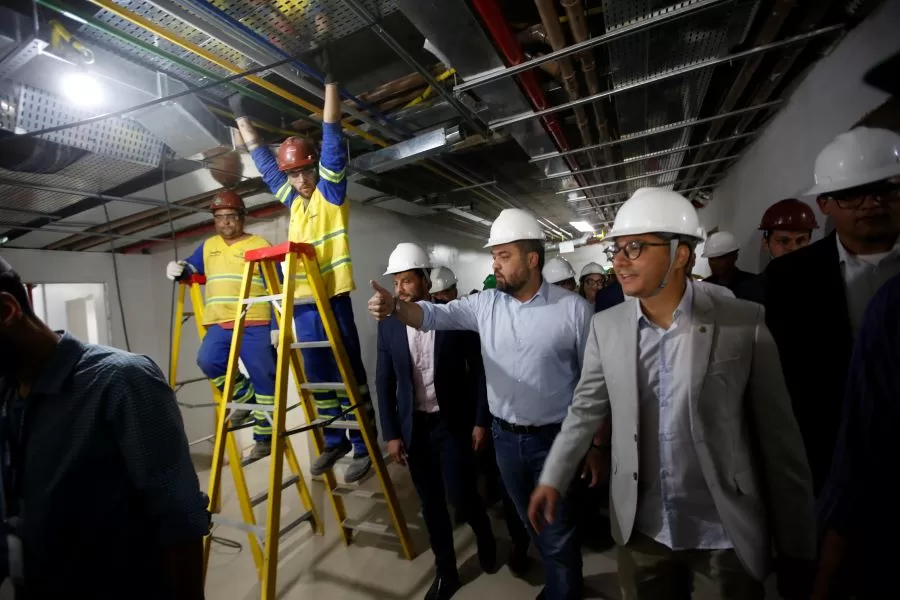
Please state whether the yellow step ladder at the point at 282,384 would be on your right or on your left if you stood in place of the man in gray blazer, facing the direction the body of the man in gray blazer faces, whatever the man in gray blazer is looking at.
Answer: on your right

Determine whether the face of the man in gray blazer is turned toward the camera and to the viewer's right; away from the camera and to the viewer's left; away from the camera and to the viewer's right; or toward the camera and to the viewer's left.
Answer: toward the camera and to the viewer's left

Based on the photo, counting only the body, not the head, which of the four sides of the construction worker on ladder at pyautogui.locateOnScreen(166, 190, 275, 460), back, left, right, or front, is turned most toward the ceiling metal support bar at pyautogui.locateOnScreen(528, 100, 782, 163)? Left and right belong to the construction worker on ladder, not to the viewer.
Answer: left

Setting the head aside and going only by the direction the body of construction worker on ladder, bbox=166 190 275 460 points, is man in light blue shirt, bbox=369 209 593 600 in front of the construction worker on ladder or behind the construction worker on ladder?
in front

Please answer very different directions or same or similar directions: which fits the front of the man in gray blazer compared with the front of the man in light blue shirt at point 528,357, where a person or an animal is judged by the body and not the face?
same or similar directions

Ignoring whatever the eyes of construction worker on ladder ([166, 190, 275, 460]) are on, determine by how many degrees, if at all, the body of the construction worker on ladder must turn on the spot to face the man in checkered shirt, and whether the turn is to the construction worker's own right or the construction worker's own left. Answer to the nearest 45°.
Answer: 0° — they already face them

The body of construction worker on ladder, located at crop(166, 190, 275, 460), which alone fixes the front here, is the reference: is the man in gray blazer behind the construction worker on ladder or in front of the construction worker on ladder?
in front

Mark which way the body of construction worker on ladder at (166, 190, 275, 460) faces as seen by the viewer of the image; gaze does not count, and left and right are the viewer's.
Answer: facing the viewer

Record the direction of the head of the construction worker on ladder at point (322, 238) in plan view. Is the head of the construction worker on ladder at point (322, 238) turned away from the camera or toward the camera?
toward the camera

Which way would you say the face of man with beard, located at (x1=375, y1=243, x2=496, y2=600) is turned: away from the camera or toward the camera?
toward the camera

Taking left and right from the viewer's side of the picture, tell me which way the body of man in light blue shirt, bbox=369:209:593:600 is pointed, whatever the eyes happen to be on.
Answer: facing the viewer and to the left of the viewer
